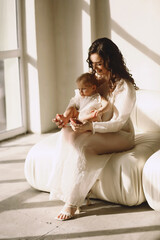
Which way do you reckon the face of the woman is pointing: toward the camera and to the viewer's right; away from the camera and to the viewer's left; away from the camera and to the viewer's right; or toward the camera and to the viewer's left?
toward the camera and to the viewer's left

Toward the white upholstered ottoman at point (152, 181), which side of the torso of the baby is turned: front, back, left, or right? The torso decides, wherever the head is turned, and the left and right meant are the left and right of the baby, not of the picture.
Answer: left

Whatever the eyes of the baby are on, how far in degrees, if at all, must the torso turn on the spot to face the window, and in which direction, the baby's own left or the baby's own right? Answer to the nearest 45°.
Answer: approximately 90° to the baby's own right

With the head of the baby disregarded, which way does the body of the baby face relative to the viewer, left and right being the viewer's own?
facing the viewer and to the left of the viewer
